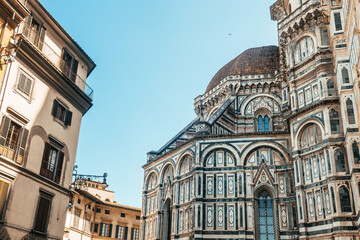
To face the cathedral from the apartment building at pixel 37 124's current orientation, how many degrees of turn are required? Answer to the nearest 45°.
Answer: approximately 45° to its left

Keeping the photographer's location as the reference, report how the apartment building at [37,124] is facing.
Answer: facing the viewer and to the right of the viewer
